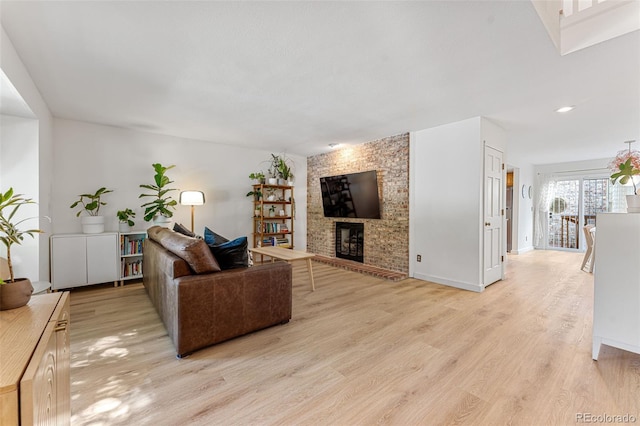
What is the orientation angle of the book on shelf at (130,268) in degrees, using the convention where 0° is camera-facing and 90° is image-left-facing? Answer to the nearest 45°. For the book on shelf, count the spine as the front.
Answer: approximately 0°

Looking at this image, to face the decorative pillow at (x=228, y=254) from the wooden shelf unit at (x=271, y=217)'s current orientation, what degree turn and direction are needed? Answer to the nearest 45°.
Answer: approximately 45° to its right

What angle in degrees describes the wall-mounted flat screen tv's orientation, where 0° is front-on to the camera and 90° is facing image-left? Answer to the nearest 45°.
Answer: approximately 45°

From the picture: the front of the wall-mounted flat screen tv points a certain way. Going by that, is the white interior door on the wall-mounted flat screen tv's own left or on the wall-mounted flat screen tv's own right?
on the wall-mounted flat screen tv's own left

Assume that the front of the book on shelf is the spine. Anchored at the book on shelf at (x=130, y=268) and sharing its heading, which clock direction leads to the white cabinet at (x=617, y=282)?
The white cabinet is roughly at 11 o'clock from the book on shelf.

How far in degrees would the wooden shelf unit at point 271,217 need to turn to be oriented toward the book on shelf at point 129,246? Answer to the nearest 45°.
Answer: approximately 90° to its right

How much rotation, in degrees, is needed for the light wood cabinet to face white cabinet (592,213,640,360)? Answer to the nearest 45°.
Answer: approximately 45° to its right

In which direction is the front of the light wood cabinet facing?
to the viewer's right
